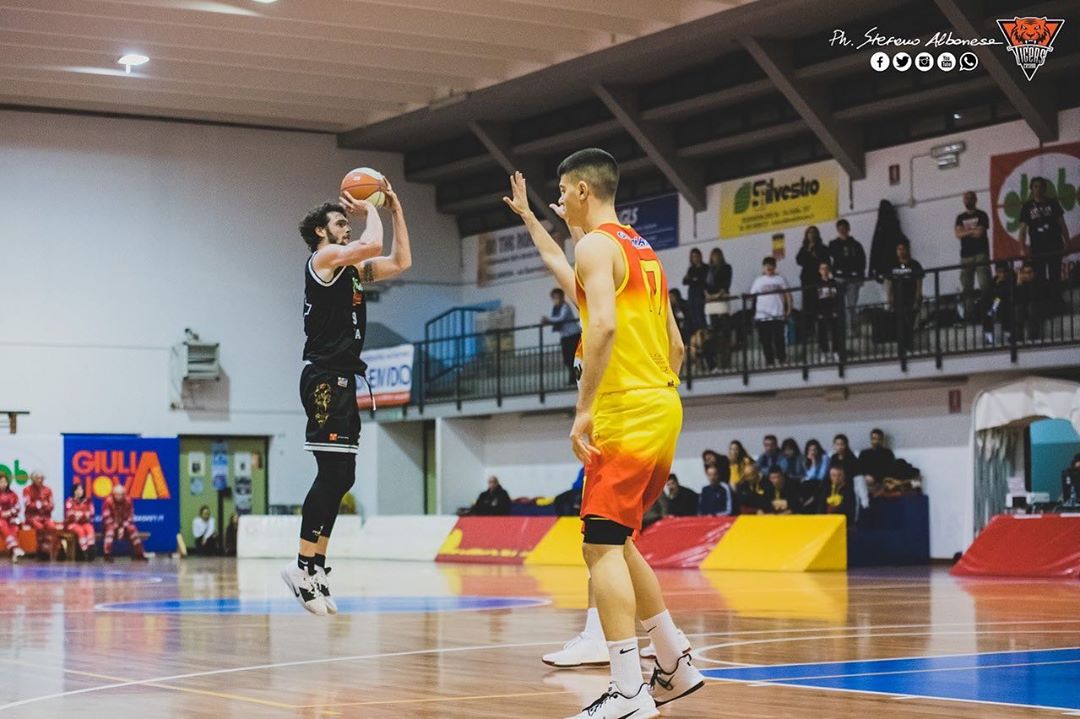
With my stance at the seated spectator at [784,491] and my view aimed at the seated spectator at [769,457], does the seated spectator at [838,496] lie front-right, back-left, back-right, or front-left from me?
back-right

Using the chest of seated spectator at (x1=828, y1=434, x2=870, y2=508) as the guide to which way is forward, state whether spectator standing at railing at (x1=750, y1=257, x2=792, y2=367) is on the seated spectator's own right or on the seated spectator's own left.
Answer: on the seated spectator's own right

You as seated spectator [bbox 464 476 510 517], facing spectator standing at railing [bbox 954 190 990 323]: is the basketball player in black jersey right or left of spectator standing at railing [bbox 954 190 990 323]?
right

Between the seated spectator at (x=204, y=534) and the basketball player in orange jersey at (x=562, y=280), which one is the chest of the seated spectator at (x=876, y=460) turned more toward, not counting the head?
the basketball player in orange jersey

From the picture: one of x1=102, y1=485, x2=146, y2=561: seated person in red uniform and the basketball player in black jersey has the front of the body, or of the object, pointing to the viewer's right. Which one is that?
the basketball player in black jersey

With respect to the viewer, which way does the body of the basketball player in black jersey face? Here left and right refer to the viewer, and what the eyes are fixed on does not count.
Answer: facing to the right of the viewer

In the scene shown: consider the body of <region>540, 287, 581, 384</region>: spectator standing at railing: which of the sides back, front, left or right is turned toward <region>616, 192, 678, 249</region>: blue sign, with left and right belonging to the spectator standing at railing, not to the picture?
back

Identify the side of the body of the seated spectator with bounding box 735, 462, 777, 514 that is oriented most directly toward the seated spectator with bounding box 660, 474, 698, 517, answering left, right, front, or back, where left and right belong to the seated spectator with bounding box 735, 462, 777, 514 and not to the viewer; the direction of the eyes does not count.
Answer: right

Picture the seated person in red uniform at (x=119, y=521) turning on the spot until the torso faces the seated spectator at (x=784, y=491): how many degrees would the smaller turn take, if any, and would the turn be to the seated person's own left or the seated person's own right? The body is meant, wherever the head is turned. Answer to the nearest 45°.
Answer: approximately 45° to the seated person's own left

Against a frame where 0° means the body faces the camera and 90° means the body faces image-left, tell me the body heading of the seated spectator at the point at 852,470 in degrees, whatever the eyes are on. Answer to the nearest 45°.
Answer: approximately 45°
